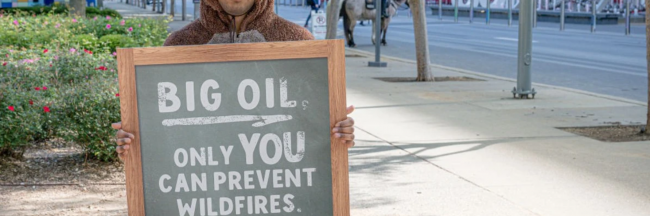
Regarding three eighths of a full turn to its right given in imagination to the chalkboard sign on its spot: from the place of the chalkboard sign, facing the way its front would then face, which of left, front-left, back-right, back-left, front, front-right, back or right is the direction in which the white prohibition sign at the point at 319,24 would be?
front-right

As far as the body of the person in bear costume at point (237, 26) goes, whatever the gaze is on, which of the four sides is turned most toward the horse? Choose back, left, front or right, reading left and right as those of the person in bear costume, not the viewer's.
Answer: back

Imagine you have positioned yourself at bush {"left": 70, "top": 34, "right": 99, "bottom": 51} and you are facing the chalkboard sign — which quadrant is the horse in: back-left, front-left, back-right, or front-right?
back-left

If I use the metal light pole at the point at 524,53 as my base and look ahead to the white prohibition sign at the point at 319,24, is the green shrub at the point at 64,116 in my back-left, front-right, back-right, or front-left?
back-left

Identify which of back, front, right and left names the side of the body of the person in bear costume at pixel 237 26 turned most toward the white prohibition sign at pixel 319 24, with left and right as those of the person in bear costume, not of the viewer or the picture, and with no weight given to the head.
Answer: back

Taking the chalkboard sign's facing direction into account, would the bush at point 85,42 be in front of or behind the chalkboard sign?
behind
